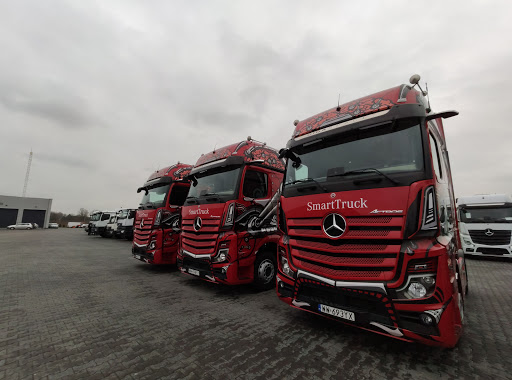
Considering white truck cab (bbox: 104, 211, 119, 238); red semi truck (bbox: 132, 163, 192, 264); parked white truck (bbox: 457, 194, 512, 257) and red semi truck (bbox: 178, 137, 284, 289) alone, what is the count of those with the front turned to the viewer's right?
0

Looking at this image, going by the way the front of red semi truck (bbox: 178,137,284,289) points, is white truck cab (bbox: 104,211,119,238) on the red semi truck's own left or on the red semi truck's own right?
on the red semi truck's own right

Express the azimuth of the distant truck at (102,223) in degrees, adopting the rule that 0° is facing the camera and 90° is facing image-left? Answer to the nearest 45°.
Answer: approximately 45°

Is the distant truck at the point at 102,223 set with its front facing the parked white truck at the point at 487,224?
no

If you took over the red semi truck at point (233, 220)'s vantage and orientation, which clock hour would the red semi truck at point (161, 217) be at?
the red semi truck at point (161, 217) is roughly at 3 o'clock from the red semi truck at point (233, 220).

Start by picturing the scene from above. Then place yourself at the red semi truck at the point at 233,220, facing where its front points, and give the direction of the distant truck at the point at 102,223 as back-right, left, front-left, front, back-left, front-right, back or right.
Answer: right

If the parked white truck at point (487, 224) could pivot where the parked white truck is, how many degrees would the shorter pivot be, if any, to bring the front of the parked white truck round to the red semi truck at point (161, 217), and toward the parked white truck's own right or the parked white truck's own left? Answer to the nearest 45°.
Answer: approximately 45° to the parked white truck's own right

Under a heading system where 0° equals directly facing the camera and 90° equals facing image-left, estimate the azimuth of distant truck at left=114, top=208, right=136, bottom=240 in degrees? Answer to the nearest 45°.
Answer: approximately 45°

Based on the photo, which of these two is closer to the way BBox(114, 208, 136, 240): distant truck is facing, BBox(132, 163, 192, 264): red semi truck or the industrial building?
the red semi truck

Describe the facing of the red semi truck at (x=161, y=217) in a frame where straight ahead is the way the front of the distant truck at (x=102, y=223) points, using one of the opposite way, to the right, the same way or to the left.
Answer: the same way

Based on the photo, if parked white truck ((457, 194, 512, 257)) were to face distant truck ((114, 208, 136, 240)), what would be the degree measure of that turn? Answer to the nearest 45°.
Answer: approximately 90° to its right

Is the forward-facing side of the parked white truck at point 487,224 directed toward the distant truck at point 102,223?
no

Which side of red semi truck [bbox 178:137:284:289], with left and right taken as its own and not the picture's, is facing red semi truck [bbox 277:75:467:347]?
left

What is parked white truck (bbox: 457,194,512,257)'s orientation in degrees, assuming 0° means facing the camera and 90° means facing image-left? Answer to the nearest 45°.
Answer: approximately 0°

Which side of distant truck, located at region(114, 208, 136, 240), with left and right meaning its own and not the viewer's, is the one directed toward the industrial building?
right

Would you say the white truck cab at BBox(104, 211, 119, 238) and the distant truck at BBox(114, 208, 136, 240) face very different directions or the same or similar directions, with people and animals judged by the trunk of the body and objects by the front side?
same or similar directions

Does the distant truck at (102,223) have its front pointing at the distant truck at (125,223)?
no

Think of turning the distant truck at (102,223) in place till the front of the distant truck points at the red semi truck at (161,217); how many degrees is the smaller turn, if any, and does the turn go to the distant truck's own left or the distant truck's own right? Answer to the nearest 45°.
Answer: approximately 45° to the distant truck's own left

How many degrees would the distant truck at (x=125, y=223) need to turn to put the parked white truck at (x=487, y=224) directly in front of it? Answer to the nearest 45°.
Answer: approximately 90° to its left

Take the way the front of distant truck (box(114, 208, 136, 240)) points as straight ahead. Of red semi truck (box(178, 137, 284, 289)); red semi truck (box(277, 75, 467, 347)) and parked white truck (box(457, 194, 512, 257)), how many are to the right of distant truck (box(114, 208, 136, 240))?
0

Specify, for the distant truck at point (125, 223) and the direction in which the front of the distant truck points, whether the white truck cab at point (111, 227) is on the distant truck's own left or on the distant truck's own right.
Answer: on the distant truck's own right

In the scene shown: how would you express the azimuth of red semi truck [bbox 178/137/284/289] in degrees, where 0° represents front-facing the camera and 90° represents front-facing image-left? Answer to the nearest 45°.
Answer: approximately 45°

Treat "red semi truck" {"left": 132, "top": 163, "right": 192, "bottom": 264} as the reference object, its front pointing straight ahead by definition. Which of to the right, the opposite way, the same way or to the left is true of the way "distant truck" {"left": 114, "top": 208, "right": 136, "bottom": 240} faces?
the same way

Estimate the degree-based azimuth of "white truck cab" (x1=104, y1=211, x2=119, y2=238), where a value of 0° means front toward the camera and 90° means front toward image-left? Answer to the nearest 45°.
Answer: approximately 45°
